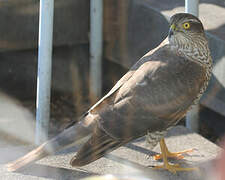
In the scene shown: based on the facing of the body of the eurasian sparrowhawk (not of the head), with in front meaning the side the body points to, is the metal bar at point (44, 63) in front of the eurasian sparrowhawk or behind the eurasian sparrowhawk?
behind

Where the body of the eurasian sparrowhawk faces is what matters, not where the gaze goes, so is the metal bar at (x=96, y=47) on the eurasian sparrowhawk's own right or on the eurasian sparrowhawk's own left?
on the eurasian sparrowhawk's own left

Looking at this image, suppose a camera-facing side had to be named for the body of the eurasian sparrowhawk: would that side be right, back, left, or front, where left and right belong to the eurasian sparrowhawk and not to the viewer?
right
